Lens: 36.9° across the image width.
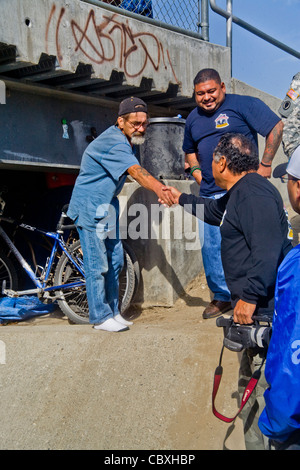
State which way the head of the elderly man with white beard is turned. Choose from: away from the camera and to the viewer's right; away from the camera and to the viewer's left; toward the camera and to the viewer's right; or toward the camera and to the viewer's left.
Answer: toward the camera and to the viewer's right

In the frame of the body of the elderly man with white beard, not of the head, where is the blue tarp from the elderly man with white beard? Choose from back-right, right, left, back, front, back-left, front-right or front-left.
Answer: back-left

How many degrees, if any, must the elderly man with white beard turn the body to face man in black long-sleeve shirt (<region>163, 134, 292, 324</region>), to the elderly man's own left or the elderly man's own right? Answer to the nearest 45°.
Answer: approximately 45° to the elderly man's own right

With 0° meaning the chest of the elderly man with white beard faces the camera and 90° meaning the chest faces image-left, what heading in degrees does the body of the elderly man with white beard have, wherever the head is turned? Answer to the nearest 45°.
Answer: approximately 270°

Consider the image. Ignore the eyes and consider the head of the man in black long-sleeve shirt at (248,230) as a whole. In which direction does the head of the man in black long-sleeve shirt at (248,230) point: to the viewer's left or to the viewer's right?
to the viewer's left
